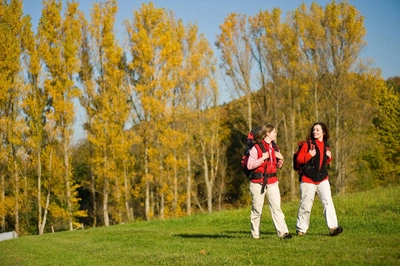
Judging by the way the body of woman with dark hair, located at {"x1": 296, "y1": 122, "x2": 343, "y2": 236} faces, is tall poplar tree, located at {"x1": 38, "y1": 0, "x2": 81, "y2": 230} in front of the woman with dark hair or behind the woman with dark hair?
behind

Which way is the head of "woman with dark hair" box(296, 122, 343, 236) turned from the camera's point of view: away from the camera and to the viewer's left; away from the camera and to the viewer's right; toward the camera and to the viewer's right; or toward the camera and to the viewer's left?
toward the camera and to the viewer's left
